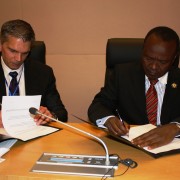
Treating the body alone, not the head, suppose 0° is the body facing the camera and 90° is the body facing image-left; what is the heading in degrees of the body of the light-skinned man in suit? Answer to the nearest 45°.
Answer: approximately 0°

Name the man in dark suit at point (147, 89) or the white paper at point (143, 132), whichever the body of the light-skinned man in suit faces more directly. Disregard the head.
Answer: the white paper

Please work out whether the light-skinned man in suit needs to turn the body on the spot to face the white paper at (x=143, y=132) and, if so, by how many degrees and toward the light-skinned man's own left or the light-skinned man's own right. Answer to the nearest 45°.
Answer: approximately 45° to the light-skinned man's own left

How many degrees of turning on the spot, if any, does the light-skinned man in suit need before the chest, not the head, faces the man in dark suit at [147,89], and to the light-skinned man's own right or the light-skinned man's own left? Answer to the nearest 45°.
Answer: approximately 90° to the light-skinned man's own left

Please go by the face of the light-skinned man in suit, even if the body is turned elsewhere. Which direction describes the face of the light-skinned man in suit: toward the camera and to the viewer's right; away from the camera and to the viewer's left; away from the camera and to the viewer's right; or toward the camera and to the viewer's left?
toward the camera and to the viewer's right

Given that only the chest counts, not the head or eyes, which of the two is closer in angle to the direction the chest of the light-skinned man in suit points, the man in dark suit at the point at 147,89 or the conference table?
the conference table
